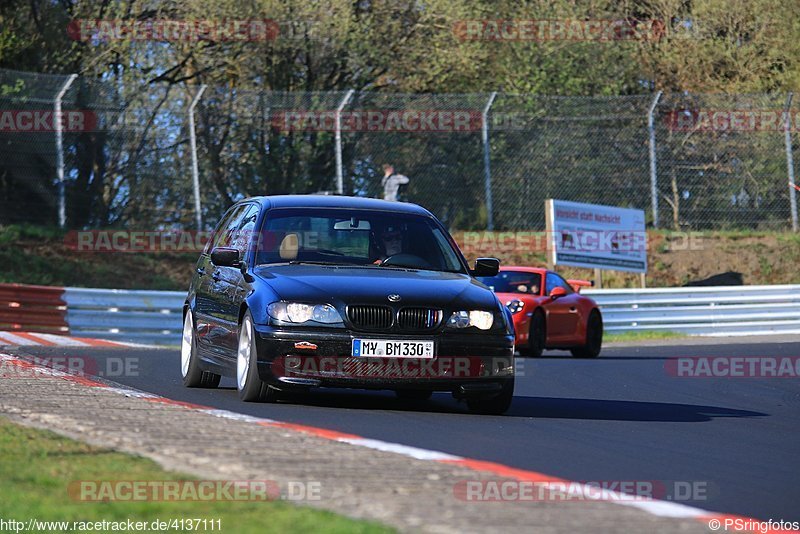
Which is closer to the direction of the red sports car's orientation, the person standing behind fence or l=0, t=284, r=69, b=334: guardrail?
the guardrail

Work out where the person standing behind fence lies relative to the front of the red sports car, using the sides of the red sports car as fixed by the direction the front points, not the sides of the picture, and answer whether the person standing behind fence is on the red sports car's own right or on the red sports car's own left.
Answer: on the red sports car's own right

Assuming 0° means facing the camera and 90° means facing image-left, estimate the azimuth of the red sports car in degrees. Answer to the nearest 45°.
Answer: approximately 45°

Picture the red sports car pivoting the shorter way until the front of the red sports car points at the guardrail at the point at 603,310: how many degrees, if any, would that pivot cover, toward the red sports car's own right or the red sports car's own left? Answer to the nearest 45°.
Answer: approximately 135° to the red sports car's own right

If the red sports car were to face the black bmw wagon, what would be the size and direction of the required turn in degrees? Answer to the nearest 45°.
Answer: approximately 45° to its left

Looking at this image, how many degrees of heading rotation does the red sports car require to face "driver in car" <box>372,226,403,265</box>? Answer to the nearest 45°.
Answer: approximately 45° to its left
